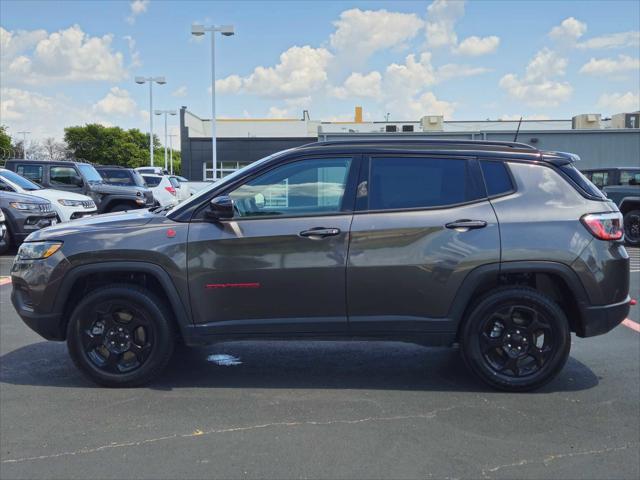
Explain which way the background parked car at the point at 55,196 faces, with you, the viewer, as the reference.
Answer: facing the viewer and to the right of the viewer

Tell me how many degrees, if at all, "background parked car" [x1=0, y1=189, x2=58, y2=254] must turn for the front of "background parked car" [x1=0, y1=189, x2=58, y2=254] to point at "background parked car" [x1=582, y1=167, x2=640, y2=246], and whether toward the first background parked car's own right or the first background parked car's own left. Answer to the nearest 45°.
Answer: approximately 45° to the first background parked car's own left

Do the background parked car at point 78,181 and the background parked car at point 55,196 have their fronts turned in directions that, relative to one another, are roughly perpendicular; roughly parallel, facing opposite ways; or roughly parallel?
roughly parallel

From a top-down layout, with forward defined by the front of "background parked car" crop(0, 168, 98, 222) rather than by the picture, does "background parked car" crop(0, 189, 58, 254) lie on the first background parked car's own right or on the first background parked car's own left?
on the first background parked car's own right

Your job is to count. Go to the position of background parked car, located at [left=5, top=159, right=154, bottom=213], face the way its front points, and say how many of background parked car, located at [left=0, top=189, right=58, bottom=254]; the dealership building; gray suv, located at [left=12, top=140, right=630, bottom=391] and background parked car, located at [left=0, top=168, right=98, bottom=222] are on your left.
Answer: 1

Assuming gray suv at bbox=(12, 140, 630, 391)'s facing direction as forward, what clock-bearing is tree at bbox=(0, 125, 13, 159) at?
The tree is roughly at 2 o'clock from the gray suv.

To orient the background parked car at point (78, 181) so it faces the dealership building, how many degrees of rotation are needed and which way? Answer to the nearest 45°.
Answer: approximately 90° to its left

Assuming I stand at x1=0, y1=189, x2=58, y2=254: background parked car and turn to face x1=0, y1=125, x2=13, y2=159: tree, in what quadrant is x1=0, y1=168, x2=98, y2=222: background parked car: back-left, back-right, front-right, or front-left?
front-right

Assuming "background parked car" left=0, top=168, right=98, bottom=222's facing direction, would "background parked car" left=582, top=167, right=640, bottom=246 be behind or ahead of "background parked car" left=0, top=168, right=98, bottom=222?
ahead

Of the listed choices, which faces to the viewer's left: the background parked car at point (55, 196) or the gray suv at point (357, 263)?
the gray suv

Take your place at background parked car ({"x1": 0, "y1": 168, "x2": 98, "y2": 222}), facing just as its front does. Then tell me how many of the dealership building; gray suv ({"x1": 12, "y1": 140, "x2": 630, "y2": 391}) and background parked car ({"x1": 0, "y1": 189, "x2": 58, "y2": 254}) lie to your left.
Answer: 1

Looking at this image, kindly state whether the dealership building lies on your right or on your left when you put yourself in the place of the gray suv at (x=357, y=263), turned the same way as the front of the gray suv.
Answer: on your right

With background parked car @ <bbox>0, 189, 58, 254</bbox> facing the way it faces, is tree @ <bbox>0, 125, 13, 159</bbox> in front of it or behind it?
behind

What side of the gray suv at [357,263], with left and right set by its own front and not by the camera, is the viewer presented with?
left

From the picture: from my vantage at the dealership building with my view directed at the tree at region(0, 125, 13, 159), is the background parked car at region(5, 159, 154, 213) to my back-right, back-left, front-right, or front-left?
front-left

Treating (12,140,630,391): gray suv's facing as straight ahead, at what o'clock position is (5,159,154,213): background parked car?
The background parked car is roughly at 2 o'clock from the gray suv.
